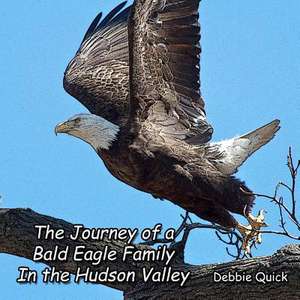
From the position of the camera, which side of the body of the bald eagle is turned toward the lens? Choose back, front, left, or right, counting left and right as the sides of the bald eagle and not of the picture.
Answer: left
